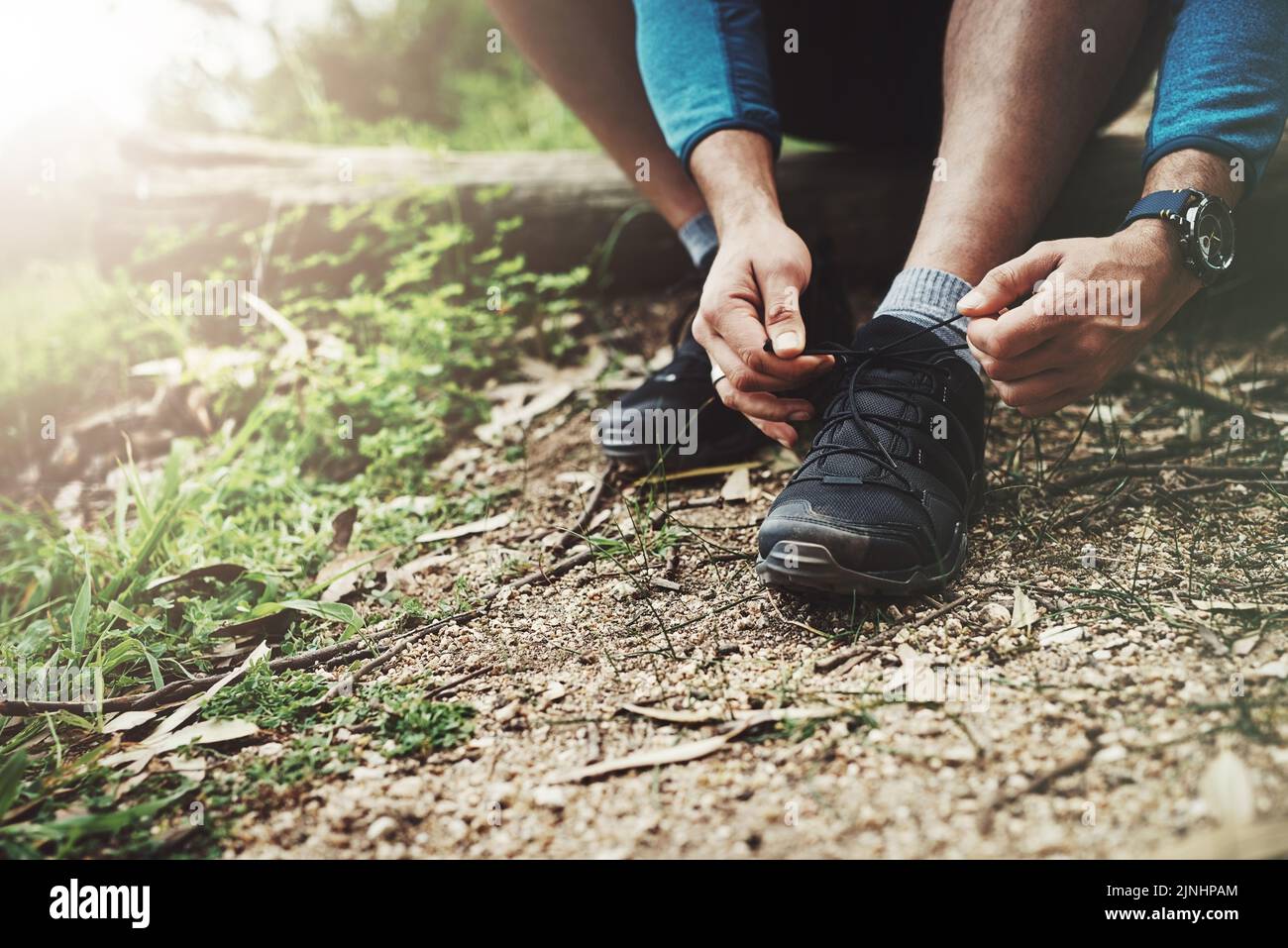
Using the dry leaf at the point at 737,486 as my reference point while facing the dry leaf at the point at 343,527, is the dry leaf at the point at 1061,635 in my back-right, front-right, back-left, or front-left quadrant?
back-left

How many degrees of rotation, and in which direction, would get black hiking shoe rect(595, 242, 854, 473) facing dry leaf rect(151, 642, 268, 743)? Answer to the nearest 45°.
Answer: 0° — it already faces it

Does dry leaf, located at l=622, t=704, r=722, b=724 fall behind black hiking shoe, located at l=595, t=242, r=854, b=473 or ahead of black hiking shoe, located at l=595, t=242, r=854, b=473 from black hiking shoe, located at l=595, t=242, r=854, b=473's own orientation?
ahead

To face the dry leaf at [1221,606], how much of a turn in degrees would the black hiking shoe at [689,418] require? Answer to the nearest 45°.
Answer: approximately 90° to its left

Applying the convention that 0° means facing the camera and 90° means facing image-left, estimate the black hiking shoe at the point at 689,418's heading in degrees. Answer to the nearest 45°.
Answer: approximately 45°
